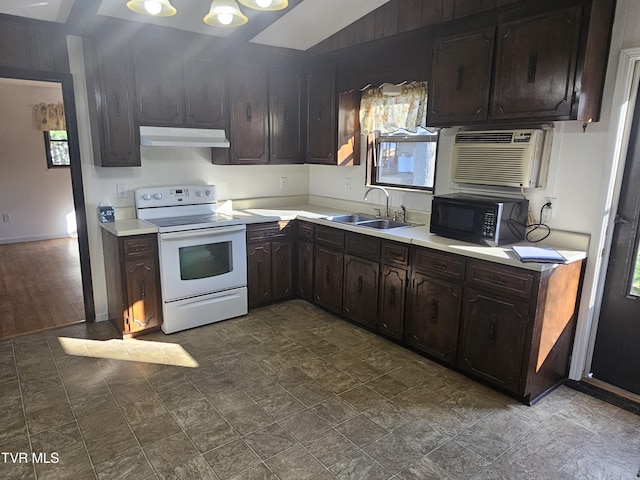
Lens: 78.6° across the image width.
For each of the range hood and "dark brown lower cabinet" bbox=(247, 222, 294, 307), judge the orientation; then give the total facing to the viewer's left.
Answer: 0

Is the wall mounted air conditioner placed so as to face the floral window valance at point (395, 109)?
no

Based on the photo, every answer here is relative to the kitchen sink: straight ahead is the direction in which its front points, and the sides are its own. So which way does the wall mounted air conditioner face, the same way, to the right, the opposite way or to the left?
the same way

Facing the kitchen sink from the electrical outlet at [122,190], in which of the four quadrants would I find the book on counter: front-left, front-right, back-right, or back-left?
front-right

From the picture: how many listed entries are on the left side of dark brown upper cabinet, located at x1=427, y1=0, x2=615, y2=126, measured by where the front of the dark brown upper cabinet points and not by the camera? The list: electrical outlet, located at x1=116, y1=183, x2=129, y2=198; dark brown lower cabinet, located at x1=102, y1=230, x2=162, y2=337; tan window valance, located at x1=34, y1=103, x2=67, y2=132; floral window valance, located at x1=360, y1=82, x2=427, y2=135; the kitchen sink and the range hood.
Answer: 0

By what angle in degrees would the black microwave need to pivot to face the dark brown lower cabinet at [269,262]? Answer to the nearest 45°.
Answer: approximately 45° to its right

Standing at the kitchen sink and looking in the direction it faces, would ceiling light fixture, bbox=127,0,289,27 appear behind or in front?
in front

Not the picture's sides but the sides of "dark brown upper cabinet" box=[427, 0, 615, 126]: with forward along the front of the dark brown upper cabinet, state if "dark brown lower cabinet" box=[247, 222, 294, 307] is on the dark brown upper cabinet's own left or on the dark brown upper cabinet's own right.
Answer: on the dark brown upper cabinet's own right

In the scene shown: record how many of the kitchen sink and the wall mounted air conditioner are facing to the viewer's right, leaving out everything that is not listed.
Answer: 0

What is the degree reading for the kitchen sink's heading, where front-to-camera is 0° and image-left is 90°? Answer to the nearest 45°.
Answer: approximately 45°

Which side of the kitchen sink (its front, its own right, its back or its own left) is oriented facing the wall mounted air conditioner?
left

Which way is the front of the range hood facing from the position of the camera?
facing the viewer and to the right of the viewer

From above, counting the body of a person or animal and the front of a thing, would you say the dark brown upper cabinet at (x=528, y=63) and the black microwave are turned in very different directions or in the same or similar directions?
same or similar directions

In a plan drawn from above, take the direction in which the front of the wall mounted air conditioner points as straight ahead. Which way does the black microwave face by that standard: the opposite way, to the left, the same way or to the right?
the same way

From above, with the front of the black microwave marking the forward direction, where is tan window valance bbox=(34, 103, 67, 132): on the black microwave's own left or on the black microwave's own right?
on the black microwave's own right

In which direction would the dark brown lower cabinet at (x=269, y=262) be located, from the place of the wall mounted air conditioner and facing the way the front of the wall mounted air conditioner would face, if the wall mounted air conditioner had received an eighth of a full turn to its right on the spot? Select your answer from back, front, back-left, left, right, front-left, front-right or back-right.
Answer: front

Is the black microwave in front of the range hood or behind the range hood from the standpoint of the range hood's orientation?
in front
